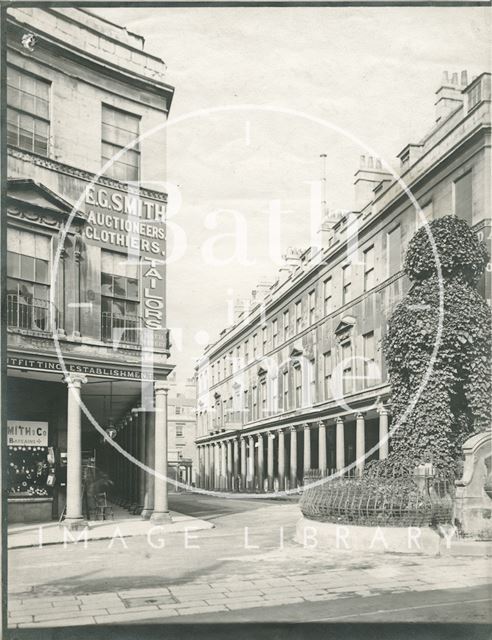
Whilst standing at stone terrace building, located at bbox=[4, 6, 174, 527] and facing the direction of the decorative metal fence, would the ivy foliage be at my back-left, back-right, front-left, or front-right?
front-left

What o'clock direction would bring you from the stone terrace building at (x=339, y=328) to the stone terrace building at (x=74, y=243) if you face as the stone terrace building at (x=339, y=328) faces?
the stone terrace building at (x=74, y=243) is roughly at 11 o'clock from the stone terrace building at (x=339, y=328).

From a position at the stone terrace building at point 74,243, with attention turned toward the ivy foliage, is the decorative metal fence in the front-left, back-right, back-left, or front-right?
front-right

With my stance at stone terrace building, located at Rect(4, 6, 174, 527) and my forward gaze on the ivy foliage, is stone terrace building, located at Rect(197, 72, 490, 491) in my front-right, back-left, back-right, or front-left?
front-left

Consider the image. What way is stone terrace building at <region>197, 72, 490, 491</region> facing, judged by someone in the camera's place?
facing the viewer and to the left of the viewer

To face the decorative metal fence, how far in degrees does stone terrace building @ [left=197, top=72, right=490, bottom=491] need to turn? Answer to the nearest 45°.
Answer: approximately 45° to its left
